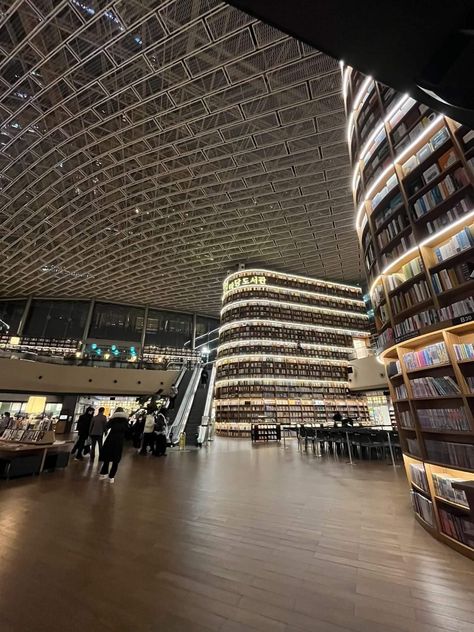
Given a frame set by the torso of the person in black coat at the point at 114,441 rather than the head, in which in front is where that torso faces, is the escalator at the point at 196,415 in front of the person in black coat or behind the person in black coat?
in front

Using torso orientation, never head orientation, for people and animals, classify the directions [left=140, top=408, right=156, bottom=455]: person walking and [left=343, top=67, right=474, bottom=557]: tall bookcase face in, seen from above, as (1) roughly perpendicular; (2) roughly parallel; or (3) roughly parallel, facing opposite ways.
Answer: roughly perpendicular

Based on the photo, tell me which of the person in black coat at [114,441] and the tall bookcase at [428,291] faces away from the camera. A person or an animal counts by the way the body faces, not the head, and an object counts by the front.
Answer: the person in black coat

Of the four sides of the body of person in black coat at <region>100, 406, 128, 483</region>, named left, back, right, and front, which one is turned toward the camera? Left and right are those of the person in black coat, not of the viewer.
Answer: back

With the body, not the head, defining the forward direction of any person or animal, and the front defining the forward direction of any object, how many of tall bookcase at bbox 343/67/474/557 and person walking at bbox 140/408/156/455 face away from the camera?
1

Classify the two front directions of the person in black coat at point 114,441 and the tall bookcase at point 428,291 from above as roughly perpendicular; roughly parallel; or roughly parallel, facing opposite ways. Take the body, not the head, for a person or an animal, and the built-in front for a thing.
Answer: roughly perpendicular

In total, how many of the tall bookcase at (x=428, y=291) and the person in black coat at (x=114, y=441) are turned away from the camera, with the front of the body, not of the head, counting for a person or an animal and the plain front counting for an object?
1

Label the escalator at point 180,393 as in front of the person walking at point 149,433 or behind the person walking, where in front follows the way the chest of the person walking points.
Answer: in front

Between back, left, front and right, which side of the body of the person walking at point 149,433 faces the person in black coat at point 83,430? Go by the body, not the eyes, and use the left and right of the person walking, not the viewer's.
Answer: left

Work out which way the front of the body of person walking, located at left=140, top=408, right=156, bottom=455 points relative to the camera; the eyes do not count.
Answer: away from the camera

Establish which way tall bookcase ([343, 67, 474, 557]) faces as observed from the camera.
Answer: facing the viewer and to the left of the viewer

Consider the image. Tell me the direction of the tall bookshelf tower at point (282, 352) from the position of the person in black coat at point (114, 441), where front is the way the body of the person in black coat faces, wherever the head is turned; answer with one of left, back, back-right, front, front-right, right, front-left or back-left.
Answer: front-right

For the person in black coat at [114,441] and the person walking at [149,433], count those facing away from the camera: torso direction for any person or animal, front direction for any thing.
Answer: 2

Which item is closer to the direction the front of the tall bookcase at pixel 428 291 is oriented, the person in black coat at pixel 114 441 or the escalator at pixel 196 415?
the person in black coat

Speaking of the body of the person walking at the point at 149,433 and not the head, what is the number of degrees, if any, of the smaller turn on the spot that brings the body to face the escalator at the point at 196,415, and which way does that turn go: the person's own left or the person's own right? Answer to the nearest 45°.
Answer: approximately 45° to the person's own right
